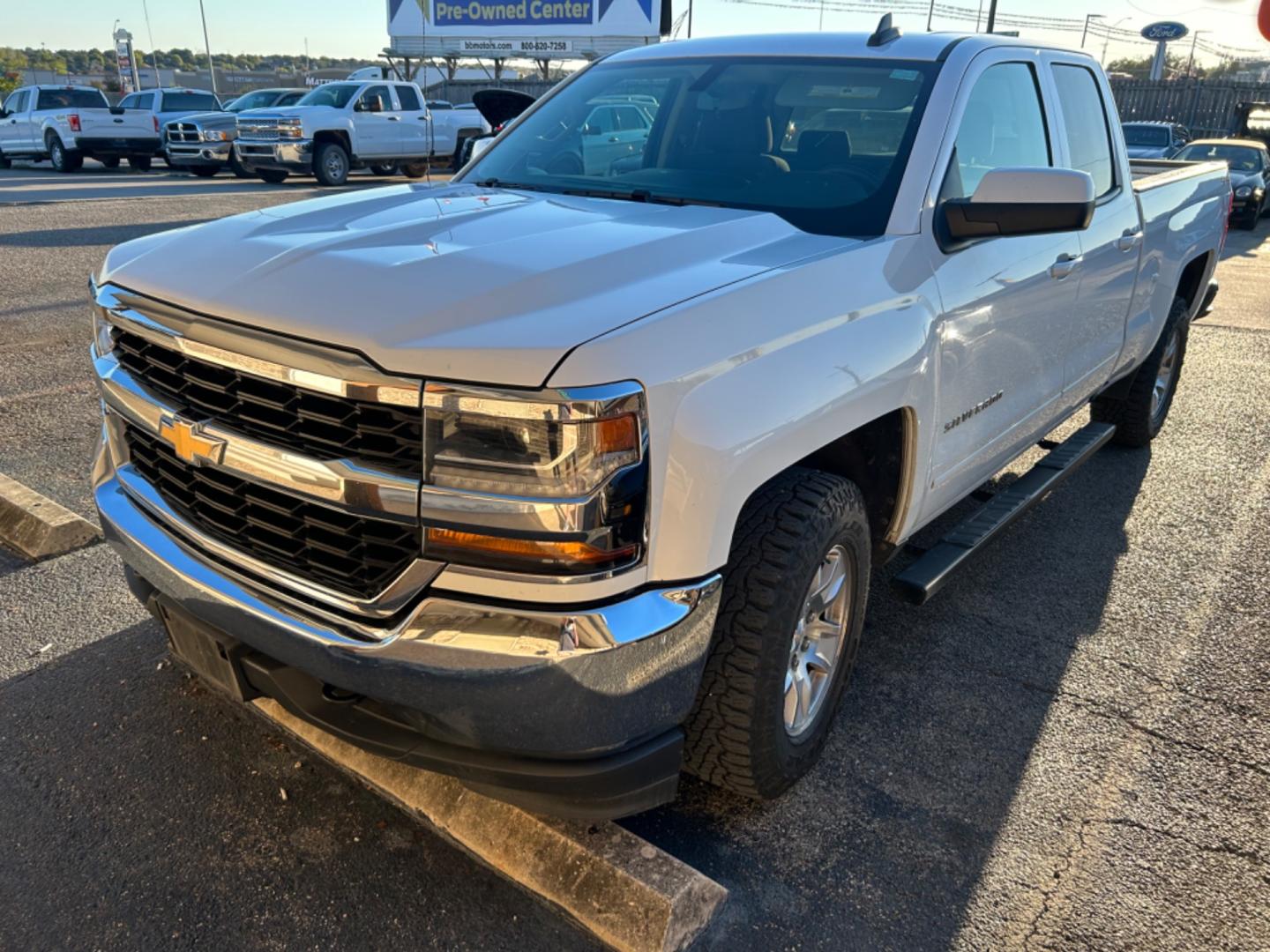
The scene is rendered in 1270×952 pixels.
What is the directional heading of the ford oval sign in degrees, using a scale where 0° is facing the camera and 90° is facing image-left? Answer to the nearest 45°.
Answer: approximately 0°

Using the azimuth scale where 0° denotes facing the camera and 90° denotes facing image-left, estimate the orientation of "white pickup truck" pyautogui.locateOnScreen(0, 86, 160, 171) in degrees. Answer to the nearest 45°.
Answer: approximately 135°

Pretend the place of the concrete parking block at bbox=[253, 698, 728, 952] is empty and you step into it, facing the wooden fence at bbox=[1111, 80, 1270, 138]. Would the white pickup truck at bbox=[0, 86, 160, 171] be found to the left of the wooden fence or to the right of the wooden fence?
left

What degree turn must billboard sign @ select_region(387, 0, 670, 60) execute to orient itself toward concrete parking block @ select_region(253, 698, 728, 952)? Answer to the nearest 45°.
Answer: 0° — it already faces it

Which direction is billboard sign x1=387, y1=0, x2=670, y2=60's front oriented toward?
toward the camera

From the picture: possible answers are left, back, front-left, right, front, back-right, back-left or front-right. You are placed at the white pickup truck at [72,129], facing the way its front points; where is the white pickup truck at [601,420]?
back-left

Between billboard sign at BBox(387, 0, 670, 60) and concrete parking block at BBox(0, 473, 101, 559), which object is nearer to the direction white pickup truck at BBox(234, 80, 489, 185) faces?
the concrete parking block

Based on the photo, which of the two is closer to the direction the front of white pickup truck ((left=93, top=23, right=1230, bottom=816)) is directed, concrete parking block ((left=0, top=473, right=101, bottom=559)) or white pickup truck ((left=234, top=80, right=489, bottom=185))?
the concrete parking block

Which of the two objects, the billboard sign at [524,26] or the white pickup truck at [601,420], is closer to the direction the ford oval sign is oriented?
the white pickup truck

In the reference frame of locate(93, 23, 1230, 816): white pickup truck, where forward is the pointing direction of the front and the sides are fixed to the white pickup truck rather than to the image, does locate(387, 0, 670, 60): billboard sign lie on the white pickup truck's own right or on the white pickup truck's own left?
on the white pickup truck's own right

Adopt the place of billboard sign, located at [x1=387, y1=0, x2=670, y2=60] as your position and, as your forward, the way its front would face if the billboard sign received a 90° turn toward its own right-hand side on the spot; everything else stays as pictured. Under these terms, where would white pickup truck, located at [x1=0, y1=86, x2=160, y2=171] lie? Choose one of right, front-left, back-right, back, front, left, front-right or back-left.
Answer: front-left

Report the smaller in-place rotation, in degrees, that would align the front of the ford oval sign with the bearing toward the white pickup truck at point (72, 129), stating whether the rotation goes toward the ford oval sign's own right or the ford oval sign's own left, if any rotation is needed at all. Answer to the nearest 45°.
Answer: approximately 45° to the ford oval sign's own right

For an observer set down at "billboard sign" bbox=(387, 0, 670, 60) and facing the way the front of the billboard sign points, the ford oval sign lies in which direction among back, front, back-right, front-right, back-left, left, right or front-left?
left

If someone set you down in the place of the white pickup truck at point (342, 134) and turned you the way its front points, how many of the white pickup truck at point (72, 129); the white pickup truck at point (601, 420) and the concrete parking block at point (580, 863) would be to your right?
1

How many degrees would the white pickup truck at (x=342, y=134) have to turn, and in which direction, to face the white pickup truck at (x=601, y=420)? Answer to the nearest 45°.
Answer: approximately 45° to its left

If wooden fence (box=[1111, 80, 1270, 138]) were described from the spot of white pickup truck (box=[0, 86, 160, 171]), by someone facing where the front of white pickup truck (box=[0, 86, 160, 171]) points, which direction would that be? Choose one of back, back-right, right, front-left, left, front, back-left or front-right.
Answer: back-right
